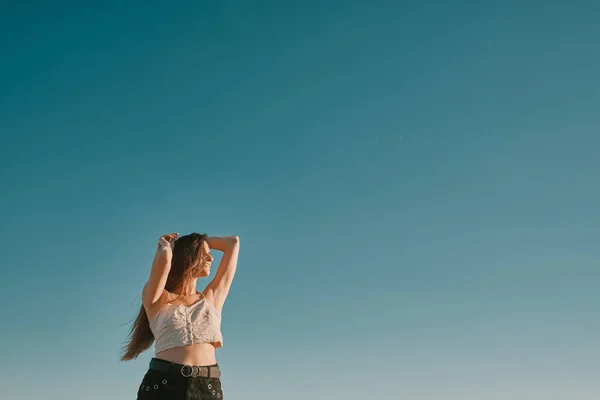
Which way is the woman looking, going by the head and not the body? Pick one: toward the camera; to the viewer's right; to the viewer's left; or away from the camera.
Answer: to the viewer's right

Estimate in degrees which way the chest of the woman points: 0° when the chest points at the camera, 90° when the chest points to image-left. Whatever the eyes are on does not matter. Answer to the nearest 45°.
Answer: approximately 0°
